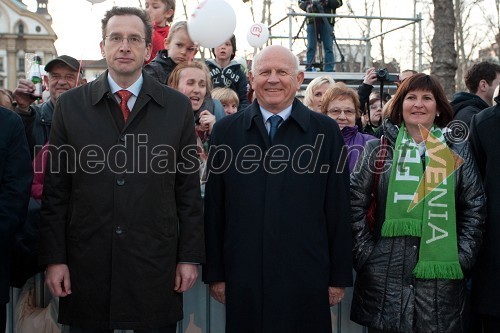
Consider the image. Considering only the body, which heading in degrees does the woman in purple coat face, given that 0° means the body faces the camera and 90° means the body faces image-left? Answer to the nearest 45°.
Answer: approximately 0°

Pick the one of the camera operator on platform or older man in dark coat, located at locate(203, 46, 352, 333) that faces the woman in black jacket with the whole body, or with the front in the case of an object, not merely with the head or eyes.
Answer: the camera operator on platform

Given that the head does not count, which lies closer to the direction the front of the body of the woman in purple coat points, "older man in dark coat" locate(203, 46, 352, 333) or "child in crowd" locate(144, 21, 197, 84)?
the older man in dark coat

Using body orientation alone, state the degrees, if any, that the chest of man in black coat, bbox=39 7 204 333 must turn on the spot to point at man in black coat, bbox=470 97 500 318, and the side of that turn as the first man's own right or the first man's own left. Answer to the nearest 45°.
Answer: approximately 90° to the first man's own left

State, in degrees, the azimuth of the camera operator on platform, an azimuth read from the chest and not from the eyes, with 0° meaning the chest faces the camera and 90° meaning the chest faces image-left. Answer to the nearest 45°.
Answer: approximately 0°
